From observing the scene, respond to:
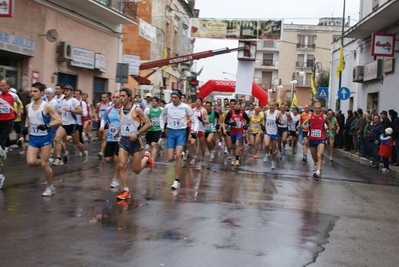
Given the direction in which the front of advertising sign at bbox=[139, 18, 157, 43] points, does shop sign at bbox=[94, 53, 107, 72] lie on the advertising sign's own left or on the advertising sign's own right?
on the advertising sign's own right

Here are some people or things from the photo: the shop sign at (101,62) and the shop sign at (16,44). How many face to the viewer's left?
0

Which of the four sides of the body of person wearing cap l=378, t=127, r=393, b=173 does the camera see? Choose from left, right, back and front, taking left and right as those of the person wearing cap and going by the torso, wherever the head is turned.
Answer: left

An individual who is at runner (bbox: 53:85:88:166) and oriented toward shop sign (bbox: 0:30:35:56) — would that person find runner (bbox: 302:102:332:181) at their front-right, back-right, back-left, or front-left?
back-right

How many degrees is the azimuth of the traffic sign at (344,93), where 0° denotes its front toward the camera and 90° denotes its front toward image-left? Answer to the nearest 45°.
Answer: approximately 0°

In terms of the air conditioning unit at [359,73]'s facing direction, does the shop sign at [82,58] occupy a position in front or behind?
in front

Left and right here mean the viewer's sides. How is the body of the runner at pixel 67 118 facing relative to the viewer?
facing the viewer and to the left of the viewer

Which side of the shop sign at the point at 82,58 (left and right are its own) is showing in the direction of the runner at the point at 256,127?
front

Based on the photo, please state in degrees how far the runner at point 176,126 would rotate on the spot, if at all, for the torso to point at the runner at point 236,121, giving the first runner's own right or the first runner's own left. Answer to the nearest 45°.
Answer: approximately 180°

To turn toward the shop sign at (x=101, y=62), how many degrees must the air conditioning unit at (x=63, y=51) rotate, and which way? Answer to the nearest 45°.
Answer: approximately 90° to its left

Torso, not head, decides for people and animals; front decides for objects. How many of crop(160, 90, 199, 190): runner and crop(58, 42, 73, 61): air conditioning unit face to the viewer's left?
0

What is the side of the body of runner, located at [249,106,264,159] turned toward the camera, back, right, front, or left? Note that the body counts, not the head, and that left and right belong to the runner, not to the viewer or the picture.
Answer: front

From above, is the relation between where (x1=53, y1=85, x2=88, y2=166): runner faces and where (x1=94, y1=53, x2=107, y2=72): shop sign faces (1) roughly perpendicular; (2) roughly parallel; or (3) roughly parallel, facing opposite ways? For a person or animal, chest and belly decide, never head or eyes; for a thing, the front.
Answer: roughly perpendicular
